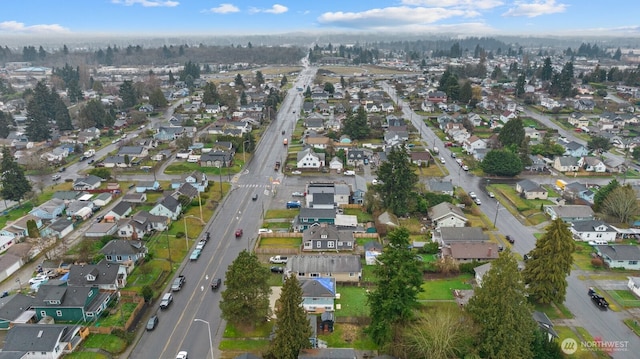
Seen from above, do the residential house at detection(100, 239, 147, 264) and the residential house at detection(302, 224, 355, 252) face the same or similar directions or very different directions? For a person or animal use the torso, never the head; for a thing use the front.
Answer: very different directions

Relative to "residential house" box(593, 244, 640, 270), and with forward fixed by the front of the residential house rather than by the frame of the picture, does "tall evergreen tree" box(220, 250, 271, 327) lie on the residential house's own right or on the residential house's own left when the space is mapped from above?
on the residential house's own left

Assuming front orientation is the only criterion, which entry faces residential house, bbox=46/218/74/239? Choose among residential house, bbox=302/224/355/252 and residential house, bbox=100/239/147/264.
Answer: residential house, bbox=302/224/355/252

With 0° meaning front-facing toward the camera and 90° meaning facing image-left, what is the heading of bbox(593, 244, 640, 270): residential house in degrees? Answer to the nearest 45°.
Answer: approximately 90°

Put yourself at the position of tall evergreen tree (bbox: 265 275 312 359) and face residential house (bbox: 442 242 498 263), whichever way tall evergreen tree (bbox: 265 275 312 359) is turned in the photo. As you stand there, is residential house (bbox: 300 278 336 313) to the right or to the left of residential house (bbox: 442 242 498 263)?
left

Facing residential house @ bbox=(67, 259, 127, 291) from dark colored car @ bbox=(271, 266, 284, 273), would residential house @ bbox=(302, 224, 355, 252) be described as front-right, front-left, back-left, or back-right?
back-right

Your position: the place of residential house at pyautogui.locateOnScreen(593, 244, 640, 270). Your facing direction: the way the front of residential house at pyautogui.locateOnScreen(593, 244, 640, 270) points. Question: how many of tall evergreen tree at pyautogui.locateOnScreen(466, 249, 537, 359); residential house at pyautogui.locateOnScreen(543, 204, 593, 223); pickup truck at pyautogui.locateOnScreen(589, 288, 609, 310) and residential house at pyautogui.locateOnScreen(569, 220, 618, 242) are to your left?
2

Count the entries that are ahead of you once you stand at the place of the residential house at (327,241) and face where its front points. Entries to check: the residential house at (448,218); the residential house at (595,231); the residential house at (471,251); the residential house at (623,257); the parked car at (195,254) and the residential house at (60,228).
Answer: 2
